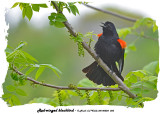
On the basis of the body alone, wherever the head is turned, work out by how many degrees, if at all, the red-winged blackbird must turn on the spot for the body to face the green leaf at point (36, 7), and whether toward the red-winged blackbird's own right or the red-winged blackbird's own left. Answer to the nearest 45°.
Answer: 0° — it already faces it
